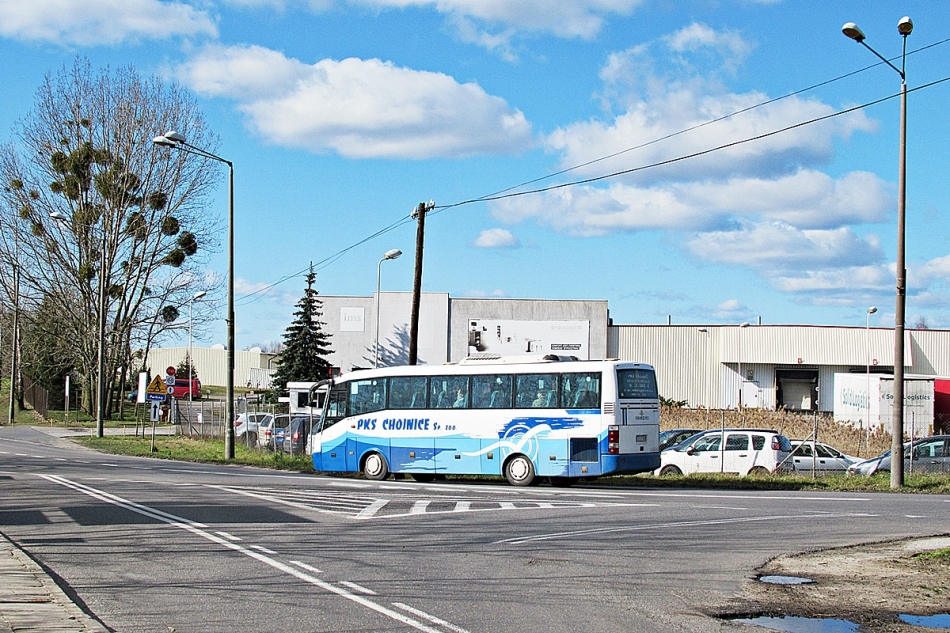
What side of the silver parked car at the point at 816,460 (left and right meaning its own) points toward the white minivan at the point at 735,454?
back

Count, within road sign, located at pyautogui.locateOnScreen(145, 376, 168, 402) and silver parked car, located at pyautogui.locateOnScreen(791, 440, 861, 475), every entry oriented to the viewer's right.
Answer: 1

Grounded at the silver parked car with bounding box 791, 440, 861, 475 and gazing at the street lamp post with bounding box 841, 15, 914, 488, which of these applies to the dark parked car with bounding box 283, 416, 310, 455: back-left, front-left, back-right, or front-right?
back-right

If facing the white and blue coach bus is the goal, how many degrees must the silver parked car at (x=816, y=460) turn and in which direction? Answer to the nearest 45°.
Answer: approximately 135° to its right

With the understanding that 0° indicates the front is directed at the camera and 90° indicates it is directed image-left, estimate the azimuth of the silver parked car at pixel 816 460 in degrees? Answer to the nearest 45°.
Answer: approximately 270°

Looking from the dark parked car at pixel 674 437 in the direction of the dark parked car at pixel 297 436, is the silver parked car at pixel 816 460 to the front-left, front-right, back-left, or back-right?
back-left

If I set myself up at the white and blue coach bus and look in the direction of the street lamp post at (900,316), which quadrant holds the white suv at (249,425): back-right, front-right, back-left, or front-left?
back-left

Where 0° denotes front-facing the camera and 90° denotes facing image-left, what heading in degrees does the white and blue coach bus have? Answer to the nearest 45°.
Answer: approximately 135°
